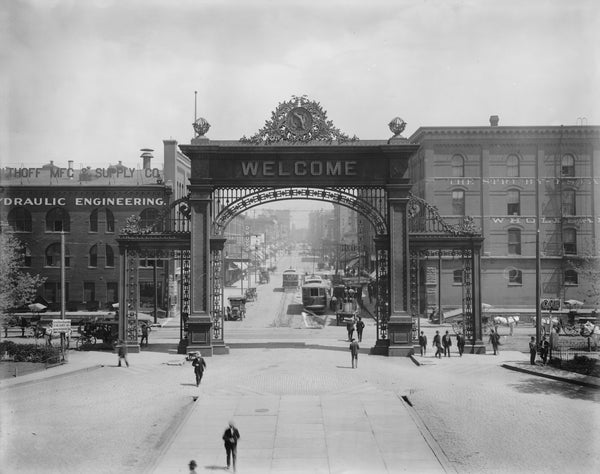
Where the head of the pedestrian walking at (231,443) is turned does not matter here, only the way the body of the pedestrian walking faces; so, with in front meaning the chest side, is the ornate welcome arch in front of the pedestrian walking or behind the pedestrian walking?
behind

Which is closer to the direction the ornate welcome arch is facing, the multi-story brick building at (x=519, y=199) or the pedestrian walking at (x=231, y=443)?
the pedestrian walking

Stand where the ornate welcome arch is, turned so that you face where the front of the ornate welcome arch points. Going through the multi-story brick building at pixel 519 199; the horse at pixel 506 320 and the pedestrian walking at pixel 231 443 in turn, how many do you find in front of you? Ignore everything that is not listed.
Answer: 1

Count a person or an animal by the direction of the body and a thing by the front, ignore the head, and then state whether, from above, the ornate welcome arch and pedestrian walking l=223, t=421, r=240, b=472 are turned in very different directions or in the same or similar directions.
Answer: same or similar directions

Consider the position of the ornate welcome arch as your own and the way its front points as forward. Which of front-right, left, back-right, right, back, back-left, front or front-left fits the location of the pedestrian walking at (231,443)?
front

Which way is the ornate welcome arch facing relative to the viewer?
toward the camera

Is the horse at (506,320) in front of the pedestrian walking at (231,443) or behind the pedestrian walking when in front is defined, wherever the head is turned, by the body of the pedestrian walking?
behind

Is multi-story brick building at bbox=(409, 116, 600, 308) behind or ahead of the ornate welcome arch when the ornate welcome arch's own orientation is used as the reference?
behind

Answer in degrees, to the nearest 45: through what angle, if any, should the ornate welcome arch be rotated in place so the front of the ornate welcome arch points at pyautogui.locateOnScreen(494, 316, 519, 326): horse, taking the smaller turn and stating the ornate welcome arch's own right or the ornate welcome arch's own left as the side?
approximately 135° to the ornate welcome arch's own left
